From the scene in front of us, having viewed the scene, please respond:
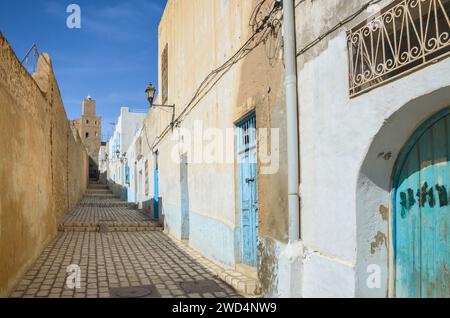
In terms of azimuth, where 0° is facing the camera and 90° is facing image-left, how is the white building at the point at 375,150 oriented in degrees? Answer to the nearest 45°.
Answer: approximately 45°

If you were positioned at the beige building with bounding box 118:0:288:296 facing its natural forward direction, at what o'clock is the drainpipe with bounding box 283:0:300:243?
The drainpipe is roughly at 10 o'clock from the beige building.

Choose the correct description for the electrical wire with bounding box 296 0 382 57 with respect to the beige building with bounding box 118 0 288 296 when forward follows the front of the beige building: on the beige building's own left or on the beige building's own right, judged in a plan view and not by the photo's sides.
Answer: on the beige building's own left

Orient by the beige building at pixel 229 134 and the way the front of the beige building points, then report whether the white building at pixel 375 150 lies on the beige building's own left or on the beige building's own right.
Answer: on the beige building's own left

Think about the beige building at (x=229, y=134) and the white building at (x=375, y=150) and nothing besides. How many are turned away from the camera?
0

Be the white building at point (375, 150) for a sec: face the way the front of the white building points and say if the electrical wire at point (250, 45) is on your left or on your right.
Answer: on your right
